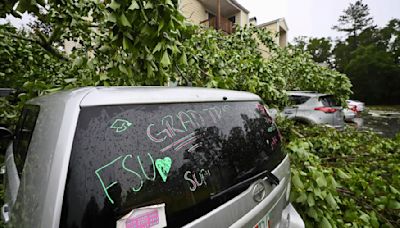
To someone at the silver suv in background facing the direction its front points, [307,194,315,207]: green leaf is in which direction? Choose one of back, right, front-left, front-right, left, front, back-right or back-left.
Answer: back-left

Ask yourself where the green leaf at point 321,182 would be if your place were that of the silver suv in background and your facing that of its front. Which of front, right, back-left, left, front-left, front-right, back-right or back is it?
back-left

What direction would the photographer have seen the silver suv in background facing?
facing away from the viewer and to the left of the viewer

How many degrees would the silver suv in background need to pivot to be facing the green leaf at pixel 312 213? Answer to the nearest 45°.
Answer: approximately 135° to its left

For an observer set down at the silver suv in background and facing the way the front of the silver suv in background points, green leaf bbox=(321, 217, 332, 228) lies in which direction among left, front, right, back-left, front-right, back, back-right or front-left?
back-left

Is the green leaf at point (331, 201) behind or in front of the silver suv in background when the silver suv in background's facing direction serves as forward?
behind

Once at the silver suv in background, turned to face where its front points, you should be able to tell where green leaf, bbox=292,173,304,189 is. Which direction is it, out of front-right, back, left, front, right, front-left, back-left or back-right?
back-left

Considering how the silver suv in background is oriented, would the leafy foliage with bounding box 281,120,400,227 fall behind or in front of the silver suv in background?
behind
